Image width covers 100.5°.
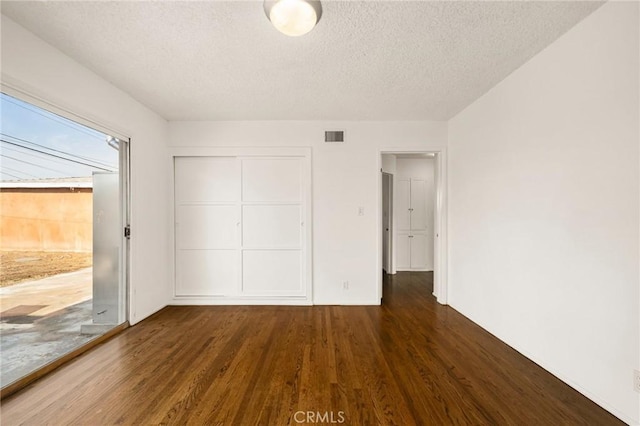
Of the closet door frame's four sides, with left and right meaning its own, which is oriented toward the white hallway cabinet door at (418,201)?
left

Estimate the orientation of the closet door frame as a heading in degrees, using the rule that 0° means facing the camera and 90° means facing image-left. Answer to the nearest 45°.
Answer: approximately 0°

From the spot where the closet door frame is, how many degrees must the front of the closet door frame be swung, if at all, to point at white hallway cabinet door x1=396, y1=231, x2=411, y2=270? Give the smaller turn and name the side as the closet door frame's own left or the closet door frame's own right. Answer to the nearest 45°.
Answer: approximately 135° to the closet door frame's own left

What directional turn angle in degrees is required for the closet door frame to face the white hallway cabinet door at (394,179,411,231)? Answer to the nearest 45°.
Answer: approximately 135° to its left

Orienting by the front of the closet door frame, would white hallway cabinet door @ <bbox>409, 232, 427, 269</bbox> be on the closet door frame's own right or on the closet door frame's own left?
on the closet door frame's own left

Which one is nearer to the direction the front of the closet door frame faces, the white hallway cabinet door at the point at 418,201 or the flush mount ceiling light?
the flush mount ceiling light

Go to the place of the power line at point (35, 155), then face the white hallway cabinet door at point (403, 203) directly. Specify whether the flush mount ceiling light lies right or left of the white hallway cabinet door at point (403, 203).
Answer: right

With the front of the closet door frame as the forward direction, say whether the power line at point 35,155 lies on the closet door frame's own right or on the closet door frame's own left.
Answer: on the closet door frame's own right

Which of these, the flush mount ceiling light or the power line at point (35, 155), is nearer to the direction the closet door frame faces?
the flush mount ceiling light

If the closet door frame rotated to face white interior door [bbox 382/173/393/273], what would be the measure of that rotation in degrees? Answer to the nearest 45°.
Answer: approximately 135° to its left
